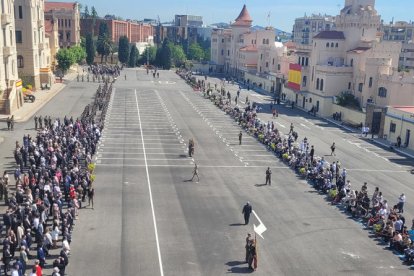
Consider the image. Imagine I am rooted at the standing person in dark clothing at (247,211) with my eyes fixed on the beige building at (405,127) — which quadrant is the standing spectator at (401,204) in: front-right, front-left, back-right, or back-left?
front-right

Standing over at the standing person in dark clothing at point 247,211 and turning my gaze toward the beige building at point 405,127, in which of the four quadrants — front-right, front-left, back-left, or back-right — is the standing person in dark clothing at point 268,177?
front-left

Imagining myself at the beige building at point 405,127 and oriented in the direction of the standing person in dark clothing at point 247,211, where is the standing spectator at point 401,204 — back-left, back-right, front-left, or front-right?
front-left

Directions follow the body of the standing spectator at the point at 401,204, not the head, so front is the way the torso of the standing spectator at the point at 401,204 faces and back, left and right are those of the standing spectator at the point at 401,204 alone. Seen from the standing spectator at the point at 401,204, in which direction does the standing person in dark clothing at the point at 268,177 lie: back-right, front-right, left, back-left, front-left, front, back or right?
front

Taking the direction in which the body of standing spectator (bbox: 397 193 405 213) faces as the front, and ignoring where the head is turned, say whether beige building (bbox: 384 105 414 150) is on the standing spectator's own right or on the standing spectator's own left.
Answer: on the standing spectator's own right

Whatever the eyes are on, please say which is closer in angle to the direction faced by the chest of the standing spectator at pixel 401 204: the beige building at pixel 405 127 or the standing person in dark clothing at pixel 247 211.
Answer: the standing person in dark clothing

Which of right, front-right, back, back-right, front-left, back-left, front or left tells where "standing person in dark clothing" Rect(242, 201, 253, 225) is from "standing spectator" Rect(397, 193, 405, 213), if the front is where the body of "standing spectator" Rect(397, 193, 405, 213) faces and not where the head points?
front-left

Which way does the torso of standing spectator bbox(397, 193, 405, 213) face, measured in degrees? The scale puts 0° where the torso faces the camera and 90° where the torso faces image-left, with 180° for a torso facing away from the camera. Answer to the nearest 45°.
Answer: approximately 90°

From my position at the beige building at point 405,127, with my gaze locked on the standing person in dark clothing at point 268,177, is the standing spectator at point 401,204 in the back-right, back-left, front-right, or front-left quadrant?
front-left
